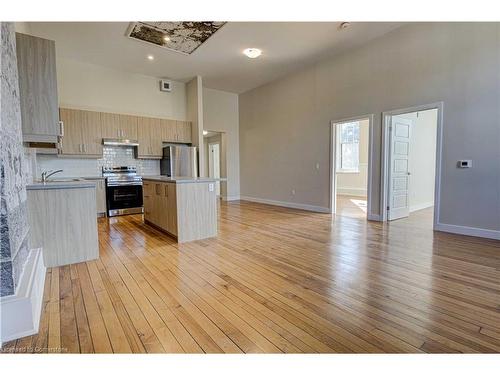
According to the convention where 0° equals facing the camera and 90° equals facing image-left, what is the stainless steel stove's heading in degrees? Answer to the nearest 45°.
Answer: approximately 0°

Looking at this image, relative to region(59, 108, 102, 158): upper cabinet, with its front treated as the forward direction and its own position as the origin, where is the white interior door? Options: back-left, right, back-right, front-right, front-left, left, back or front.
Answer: front-left

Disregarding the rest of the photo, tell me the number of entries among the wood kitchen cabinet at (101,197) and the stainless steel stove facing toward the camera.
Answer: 2

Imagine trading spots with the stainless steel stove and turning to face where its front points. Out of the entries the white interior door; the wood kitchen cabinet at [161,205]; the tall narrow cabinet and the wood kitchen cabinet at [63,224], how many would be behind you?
0

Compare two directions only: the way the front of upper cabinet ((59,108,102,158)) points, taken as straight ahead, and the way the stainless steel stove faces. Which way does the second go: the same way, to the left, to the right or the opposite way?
the same way

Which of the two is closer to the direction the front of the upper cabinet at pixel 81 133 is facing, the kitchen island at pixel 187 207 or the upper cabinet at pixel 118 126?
the kitchen island

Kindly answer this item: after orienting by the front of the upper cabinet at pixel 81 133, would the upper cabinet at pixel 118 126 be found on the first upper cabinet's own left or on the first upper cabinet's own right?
on the first upper cabinet's own left

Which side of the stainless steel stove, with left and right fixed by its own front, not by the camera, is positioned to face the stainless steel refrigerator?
left

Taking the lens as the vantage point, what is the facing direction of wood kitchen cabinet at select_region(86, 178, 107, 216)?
facing the viewer

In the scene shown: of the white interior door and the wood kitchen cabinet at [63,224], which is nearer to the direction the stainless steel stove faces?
the wood kitchen cabinet

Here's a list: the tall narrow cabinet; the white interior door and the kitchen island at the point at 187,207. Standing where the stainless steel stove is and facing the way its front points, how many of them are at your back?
0
